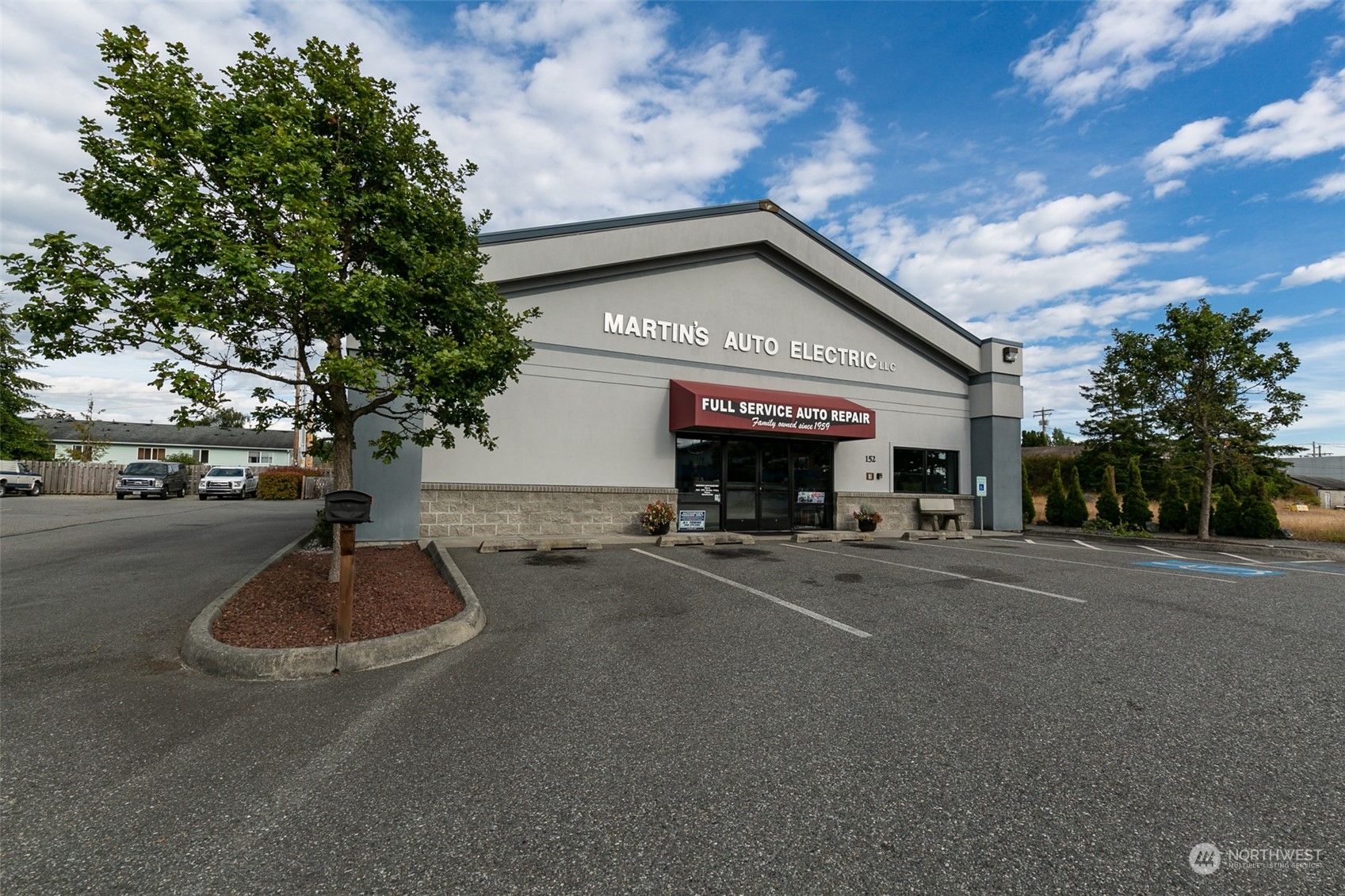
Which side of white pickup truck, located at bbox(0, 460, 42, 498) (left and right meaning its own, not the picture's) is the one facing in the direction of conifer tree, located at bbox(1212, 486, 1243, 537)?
front

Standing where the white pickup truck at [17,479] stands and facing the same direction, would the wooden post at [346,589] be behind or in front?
in front

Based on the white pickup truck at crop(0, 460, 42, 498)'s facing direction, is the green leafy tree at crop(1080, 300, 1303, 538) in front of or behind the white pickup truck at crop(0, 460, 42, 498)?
in front

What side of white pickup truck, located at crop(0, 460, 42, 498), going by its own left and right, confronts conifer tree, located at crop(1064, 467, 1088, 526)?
front

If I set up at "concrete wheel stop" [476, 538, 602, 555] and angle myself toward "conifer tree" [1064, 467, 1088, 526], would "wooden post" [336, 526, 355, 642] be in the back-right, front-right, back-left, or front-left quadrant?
back-right

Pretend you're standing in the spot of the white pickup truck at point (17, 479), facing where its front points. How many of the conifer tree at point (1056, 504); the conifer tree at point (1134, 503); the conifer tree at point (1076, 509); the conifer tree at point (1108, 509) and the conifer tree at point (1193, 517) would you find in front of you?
5

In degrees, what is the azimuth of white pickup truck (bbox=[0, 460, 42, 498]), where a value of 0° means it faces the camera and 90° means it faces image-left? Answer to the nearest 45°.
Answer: approximately 315°
